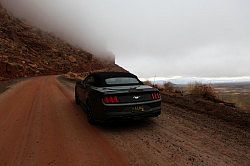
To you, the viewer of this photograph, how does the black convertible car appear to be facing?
facing away from the viewer and to the left of the viewer

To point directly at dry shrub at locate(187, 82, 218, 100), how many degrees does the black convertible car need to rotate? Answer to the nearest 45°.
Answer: approximately 90° to its right
